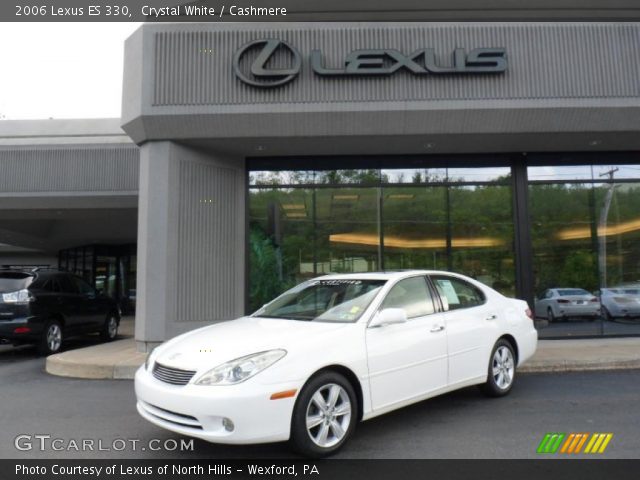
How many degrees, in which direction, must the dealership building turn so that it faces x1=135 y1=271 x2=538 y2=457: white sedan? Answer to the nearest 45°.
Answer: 0° — it already faces it

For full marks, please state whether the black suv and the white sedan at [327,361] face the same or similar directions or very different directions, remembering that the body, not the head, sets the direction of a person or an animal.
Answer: very different directions

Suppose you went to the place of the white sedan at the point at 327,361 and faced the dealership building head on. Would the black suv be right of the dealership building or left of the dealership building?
left

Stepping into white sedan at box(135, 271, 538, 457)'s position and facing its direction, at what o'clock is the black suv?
The black suv is roughly at 3 o'clock from the white sedan.

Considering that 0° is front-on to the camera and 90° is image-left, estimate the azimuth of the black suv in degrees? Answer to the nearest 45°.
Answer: approximately 225°

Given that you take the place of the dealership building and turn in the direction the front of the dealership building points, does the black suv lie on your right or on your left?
on your right

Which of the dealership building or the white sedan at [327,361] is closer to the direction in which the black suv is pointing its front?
the dealership building

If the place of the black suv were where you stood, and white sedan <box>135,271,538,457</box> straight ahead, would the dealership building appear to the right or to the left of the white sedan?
left

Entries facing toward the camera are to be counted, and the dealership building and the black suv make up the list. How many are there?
1

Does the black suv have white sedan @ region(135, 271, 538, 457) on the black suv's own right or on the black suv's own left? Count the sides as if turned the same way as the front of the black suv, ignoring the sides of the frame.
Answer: on the black suv's own right
